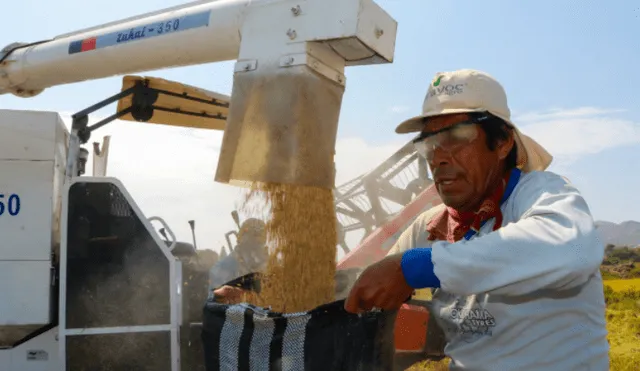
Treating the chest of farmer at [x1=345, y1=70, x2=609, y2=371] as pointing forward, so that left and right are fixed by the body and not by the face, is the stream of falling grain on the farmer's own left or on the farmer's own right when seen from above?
on the farmer's own right

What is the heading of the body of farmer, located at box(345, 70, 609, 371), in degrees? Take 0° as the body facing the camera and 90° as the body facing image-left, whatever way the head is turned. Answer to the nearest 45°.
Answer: approximately 45°

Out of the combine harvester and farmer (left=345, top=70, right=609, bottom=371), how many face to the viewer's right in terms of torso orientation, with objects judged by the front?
1

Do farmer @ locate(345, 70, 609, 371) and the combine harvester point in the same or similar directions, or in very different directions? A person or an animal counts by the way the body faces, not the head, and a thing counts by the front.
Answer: very different directions

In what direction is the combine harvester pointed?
to the viewer's right

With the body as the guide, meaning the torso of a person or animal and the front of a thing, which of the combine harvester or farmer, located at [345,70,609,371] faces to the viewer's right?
the combine harvester

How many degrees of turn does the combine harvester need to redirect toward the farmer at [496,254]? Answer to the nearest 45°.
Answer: approximately 45° to its right
